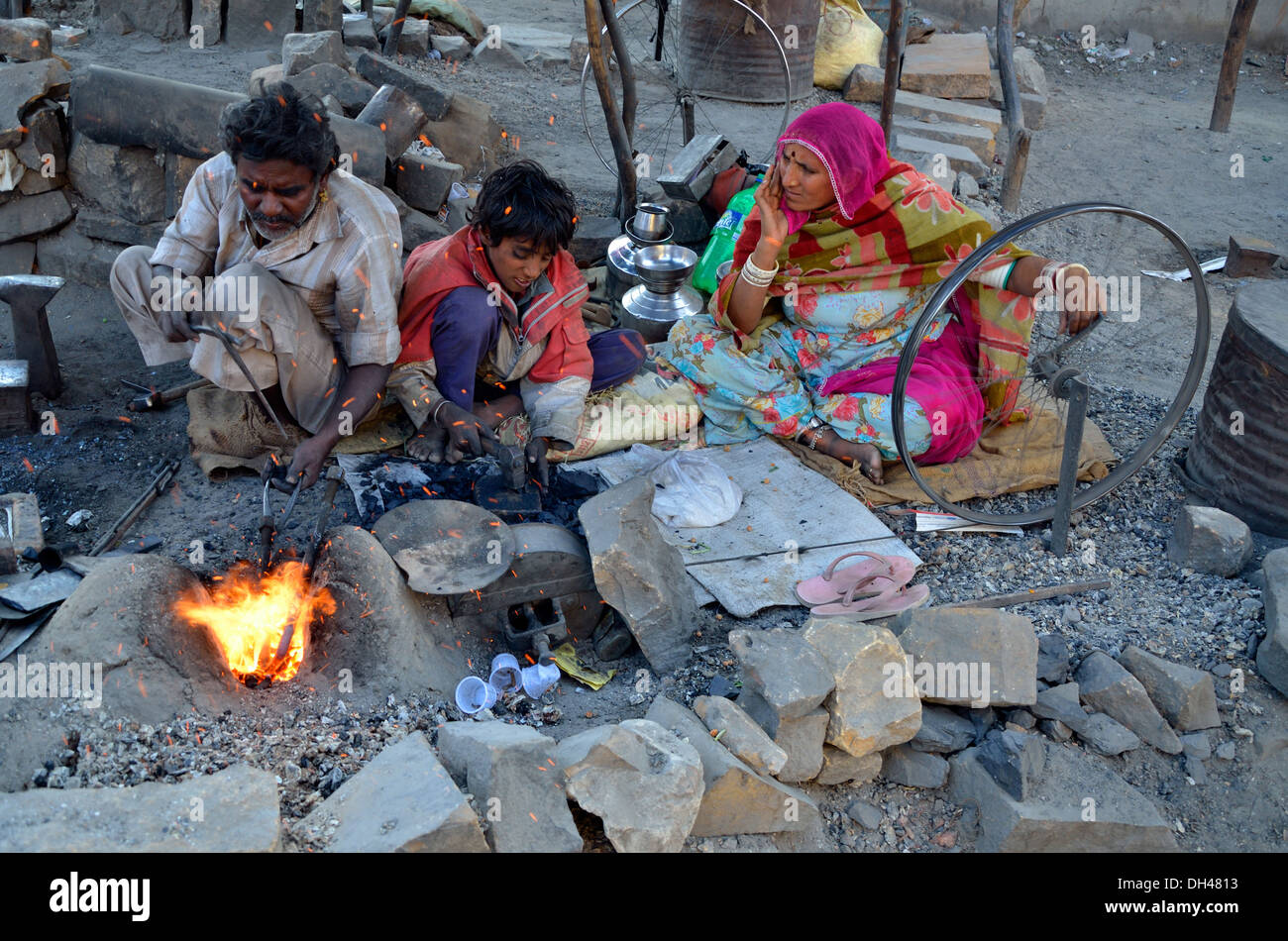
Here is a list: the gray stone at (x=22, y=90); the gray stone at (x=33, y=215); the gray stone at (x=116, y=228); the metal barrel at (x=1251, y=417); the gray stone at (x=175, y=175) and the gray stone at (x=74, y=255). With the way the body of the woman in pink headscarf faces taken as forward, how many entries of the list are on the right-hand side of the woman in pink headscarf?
5

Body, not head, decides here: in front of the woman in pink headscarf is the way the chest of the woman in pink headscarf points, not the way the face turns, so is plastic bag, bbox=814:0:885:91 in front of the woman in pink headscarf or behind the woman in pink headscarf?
behind

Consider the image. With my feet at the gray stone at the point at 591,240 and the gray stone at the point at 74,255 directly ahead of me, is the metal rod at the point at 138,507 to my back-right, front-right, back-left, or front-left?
front-left

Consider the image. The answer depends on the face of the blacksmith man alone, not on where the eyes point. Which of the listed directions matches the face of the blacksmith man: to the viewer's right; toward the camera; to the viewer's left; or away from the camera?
toward the camera

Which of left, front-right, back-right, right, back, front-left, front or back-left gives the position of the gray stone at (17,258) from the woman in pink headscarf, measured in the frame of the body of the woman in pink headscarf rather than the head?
right

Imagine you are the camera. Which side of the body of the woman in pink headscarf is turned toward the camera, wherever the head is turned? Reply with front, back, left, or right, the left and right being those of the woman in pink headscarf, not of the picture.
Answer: front

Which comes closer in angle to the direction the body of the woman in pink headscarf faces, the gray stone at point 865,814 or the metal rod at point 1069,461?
the gray stone

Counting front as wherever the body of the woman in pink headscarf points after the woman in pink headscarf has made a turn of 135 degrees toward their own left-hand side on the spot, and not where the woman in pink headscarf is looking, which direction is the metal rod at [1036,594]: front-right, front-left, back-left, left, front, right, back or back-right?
right

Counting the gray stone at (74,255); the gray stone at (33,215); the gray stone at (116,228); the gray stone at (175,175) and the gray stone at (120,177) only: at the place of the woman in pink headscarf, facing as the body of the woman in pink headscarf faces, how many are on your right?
5

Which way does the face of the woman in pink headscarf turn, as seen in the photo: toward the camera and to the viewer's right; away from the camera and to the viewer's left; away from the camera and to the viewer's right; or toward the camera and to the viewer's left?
toward the camera and to the viewer's left

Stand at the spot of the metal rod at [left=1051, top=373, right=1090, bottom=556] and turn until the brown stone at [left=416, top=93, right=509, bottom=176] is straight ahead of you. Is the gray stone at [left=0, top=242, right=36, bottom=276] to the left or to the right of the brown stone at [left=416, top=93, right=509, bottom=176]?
left

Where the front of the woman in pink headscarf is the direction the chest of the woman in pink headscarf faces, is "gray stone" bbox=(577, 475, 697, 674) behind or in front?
in front

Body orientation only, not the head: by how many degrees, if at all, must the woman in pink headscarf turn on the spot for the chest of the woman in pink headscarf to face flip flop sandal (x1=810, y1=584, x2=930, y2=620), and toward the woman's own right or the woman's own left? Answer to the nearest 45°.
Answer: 0° — they already face it

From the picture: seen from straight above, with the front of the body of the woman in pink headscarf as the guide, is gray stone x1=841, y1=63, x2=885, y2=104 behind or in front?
behind

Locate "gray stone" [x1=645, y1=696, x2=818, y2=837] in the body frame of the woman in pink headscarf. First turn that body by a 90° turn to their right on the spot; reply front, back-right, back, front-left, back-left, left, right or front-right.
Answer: left

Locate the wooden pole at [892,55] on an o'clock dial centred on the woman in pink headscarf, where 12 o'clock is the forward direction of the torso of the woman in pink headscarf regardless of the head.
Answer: The wooden pole is roughly at 6 o'clock from the woman in pink headscarf.
